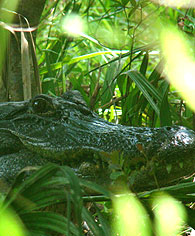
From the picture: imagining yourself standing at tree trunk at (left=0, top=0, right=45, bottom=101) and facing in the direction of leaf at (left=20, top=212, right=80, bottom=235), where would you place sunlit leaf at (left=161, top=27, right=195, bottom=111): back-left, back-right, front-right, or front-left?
front-left

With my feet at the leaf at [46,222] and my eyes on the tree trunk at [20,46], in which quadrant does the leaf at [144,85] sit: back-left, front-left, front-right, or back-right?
front-right

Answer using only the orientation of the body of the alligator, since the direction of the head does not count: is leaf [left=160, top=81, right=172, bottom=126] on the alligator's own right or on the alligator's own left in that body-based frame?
on the alligator's own left

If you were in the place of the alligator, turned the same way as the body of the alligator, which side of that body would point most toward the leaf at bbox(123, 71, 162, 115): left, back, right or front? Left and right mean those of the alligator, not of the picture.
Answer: left
